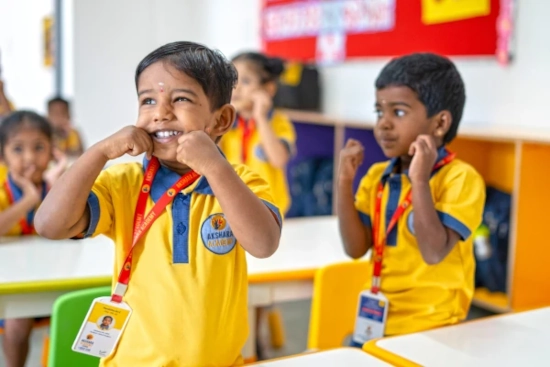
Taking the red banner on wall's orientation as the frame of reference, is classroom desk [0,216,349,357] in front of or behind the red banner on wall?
in front

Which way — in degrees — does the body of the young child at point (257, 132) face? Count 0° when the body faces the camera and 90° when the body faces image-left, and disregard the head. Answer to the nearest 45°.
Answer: approximately 45°

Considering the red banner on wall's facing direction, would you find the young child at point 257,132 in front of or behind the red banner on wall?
in front

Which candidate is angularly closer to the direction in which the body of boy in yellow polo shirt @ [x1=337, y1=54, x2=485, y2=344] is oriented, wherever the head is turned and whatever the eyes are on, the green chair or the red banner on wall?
the green chair

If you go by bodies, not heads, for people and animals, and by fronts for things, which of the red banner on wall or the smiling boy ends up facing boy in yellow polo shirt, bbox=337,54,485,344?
the red banner on wall

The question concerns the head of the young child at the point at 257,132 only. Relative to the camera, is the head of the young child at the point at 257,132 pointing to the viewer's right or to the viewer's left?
to the viewer's left

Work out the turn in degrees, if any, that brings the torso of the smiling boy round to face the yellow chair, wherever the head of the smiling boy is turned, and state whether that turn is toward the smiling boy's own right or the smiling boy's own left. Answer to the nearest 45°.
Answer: approximately 135° to the smiling boy's own left

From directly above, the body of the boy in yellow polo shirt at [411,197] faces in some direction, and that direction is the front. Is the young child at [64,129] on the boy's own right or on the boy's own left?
on the boy's own right

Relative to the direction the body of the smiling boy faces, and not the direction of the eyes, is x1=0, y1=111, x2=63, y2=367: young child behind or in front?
behind

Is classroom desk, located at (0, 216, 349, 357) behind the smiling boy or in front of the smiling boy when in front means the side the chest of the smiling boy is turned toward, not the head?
behind

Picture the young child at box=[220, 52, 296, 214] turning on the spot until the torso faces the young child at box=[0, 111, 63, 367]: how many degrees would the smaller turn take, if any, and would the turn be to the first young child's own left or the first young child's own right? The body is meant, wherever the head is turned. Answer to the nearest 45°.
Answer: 0° — they already face them
